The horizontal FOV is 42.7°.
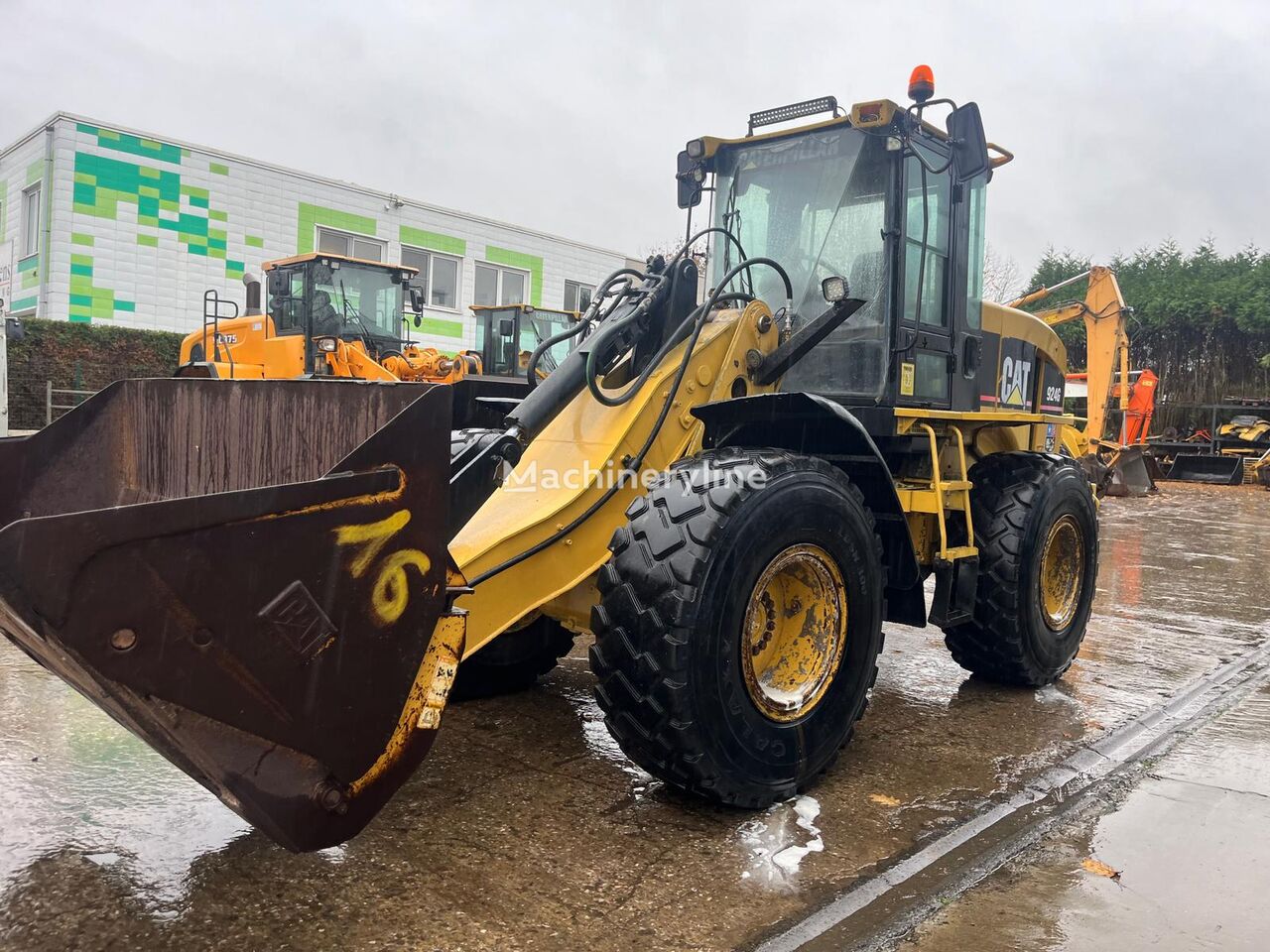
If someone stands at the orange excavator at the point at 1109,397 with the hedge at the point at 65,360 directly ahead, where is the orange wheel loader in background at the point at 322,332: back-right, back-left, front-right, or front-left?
front-left

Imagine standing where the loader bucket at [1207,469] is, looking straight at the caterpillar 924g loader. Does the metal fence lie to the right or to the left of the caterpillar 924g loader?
right

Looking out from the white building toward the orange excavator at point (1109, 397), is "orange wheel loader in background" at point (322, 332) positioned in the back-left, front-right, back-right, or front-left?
front-right

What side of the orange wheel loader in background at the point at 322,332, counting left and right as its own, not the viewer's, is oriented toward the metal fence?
back

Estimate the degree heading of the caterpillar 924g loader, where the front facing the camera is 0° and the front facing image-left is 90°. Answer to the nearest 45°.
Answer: approximately 45°

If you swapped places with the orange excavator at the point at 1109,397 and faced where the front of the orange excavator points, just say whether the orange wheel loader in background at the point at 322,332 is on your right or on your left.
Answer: on your right

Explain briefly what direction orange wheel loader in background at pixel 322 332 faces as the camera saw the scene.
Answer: facing the viewer and to the right of the viewer
